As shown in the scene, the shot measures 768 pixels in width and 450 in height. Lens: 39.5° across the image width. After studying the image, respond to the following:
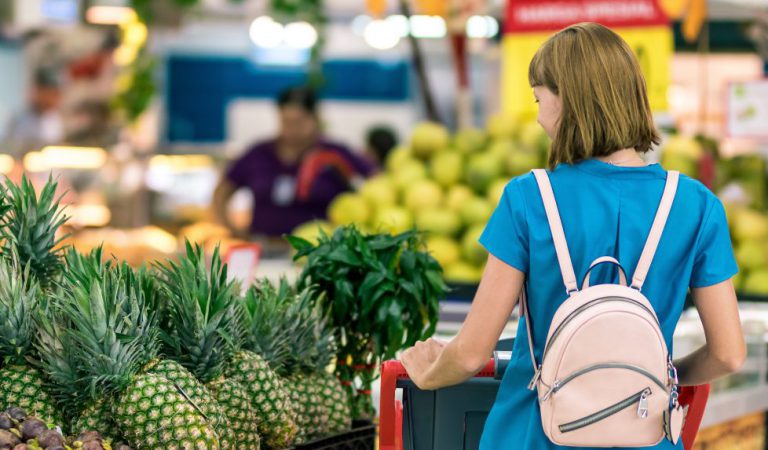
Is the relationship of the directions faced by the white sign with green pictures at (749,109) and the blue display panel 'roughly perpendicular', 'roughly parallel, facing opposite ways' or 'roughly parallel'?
roughly parallel

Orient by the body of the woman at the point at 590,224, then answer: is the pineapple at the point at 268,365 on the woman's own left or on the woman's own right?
on the woman's own left

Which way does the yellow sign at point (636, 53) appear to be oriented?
toward the camera

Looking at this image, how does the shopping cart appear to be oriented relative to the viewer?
away from the camera

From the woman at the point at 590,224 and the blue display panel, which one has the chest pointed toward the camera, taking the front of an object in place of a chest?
the blue display panel

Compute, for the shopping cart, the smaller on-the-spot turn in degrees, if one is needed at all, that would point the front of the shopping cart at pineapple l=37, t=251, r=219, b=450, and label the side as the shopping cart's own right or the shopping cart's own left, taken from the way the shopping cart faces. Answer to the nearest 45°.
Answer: approximately 90° to the shopping cart's own left

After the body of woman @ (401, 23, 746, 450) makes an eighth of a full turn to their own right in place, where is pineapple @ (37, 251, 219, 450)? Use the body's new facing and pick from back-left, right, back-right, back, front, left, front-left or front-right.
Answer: back-left

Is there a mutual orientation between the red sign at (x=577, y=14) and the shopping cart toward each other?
yes

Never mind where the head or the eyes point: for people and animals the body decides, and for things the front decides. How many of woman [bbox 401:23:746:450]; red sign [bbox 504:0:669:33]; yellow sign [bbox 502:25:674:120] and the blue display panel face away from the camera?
1

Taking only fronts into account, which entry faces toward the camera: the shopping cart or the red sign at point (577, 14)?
the red sign

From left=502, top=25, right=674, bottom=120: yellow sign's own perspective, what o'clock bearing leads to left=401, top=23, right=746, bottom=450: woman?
The woman is roughly at 12 o'clock from the yellow sign.

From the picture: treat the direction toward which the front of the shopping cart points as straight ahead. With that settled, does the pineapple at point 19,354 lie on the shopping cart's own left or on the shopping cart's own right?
on the shopping cart's own left

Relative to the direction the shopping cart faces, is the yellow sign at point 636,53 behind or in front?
in front

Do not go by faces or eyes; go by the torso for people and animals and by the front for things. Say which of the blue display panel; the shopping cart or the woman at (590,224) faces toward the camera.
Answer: the blue display panel

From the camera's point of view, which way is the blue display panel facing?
toward the camera

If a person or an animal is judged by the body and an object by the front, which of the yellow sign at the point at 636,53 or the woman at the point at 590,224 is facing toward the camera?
the yellow sign

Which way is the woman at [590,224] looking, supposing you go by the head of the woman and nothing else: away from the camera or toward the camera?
away from the camera

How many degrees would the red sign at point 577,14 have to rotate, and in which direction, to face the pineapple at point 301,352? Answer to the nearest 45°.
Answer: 0° — it already faces it

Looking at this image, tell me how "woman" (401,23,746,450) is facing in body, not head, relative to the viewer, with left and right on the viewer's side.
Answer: facing away from the viewer
